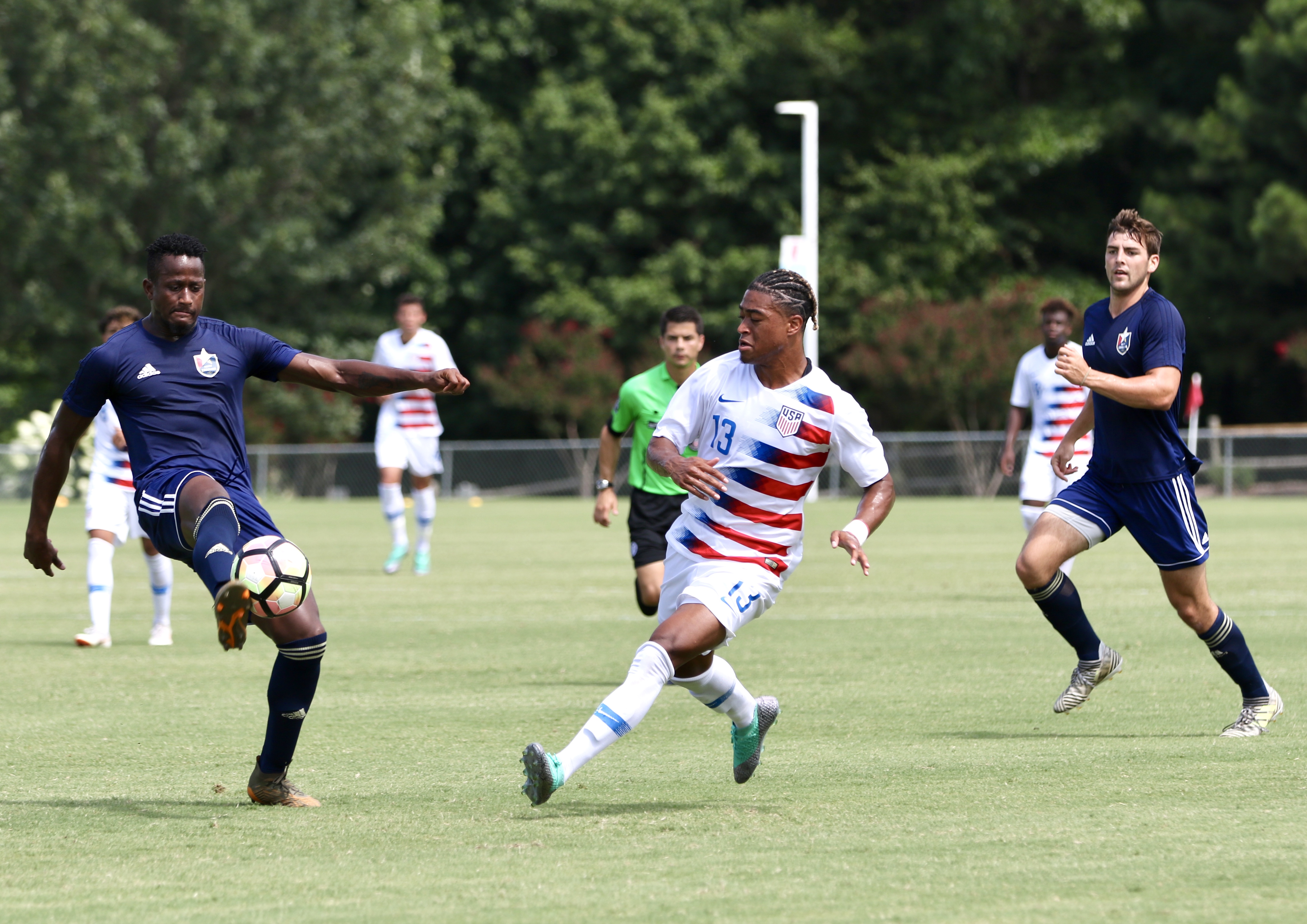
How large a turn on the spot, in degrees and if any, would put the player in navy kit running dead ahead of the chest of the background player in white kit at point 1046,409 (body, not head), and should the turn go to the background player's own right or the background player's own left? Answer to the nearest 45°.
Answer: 0° — they already face them

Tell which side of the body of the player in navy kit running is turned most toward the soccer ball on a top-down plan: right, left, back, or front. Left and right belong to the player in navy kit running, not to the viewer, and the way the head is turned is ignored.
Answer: front

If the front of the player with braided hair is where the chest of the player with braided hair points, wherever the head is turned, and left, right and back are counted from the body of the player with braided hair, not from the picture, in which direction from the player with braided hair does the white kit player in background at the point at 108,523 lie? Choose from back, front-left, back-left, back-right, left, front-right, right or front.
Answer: right

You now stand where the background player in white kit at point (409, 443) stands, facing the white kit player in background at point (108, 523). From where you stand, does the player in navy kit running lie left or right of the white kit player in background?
left

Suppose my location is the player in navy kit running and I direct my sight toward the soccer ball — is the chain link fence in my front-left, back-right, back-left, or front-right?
back-right

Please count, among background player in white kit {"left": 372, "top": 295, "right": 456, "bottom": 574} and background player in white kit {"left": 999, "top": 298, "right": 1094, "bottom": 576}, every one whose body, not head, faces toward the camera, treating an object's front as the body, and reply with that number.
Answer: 2

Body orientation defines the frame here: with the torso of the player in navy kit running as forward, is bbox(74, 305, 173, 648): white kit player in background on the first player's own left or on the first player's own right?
on the first player's own right

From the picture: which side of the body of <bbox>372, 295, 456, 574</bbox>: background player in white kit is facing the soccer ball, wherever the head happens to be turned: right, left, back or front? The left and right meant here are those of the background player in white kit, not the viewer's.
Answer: front

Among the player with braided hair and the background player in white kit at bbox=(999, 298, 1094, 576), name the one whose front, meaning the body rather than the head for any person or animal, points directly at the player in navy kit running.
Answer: the background player in white kit

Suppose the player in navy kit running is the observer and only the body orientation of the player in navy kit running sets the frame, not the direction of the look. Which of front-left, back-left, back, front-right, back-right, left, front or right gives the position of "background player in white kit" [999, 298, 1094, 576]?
back-right

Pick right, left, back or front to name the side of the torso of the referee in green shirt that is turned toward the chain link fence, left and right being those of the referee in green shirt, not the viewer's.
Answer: back

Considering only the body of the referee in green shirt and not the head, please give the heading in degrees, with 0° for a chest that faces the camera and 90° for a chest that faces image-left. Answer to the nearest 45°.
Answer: approximately 0°
